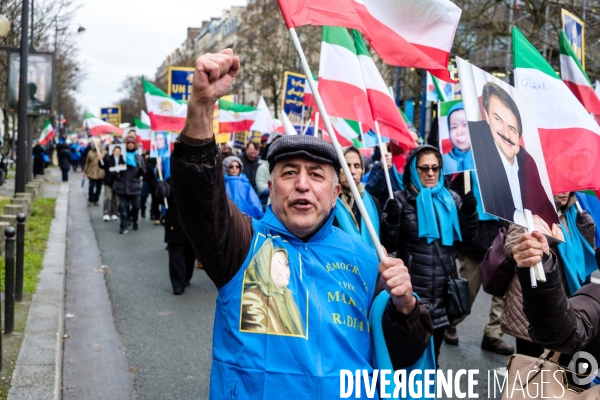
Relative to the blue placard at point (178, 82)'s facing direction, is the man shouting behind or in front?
in front

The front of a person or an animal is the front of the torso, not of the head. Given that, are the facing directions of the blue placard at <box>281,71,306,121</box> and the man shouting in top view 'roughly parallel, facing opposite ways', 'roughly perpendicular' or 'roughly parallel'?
roughly parallel

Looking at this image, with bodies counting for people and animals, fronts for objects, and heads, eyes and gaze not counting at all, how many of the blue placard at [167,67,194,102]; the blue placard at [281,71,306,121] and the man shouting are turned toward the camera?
3

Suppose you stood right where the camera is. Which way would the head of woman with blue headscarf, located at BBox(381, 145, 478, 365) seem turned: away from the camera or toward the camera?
toward the camera

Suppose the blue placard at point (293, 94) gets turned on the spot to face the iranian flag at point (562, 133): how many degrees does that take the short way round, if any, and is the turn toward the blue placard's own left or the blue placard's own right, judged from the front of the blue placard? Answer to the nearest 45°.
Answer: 0° — it already faces it

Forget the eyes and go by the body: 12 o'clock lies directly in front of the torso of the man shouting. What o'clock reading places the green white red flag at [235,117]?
The green white red flag is roughly at 6 o'clock from the man shouting.

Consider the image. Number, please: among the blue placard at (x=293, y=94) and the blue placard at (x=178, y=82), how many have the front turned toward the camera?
2

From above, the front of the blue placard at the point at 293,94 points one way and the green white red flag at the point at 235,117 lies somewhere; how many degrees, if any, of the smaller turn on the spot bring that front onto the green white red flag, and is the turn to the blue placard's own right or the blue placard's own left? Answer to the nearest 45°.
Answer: approximately 90° to the blue placard's own right

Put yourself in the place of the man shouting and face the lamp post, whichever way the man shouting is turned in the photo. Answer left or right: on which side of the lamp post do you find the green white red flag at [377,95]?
right

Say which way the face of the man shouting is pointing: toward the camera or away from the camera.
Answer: toward the camera

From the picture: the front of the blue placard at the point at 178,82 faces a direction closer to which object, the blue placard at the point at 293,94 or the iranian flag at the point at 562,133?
the iranian flag

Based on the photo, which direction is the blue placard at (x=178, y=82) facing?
toward the camera

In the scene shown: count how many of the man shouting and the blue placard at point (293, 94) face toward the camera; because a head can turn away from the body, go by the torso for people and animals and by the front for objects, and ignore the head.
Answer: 2

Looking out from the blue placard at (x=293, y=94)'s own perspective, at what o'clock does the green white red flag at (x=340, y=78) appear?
The green white red flag is roughly at 12 o'clock from the blue placard.

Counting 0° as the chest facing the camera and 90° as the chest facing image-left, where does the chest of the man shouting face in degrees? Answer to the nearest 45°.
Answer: approximately 0°
